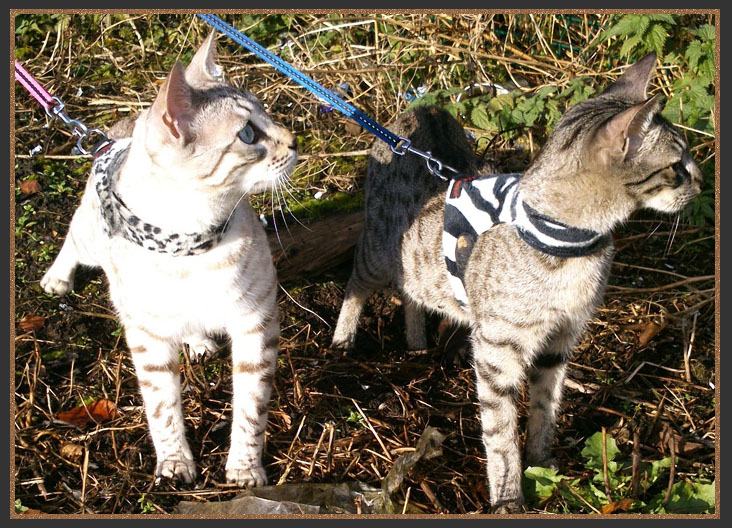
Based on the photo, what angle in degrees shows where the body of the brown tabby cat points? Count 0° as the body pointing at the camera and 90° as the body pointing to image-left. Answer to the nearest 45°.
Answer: approximately 315°

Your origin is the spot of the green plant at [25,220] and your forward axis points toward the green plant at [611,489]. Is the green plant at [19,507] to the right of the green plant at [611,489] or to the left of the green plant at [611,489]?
right

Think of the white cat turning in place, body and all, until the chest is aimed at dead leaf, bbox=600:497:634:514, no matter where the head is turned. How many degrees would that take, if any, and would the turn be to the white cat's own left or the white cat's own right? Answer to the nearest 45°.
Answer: approximately 45° to the white cat's own left

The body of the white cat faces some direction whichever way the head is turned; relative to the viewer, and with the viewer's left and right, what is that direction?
facing the viewer and to the right of the viewer

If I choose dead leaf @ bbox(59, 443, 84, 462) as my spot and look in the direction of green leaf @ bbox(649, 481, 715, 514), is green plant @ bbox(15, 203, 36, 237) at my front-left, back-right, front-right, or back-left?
back-left

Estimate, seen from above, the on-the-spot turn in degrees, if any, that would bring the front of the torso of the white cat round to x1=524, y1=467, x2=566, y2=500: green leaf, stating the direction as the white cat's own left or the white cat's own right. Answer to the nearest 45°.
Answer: approximately 45° to the white cat's own left

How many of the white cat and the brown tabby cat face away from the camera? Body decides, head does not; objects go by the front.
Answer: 0

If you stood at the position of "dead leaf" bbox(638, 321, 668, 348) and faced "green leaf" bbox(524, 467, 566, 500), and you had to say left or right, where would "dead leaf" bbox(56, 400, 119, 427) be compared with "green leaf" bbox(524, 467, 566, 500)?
right

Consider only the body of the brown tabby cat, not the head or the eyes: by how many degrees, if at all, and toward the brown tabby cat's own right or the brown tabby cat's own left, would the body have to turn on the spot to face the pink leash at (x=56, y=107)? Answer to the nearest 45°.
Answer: approximately 135° to the brown tabby cat's own right

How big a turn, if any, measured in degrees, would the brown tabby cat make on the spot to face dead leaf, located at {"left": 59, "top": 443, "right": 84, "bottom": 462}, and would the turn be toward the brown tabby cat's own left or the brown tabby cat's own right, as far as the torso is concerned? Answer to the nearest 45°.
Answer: approximately 135° to the brown tabby cat's own right
